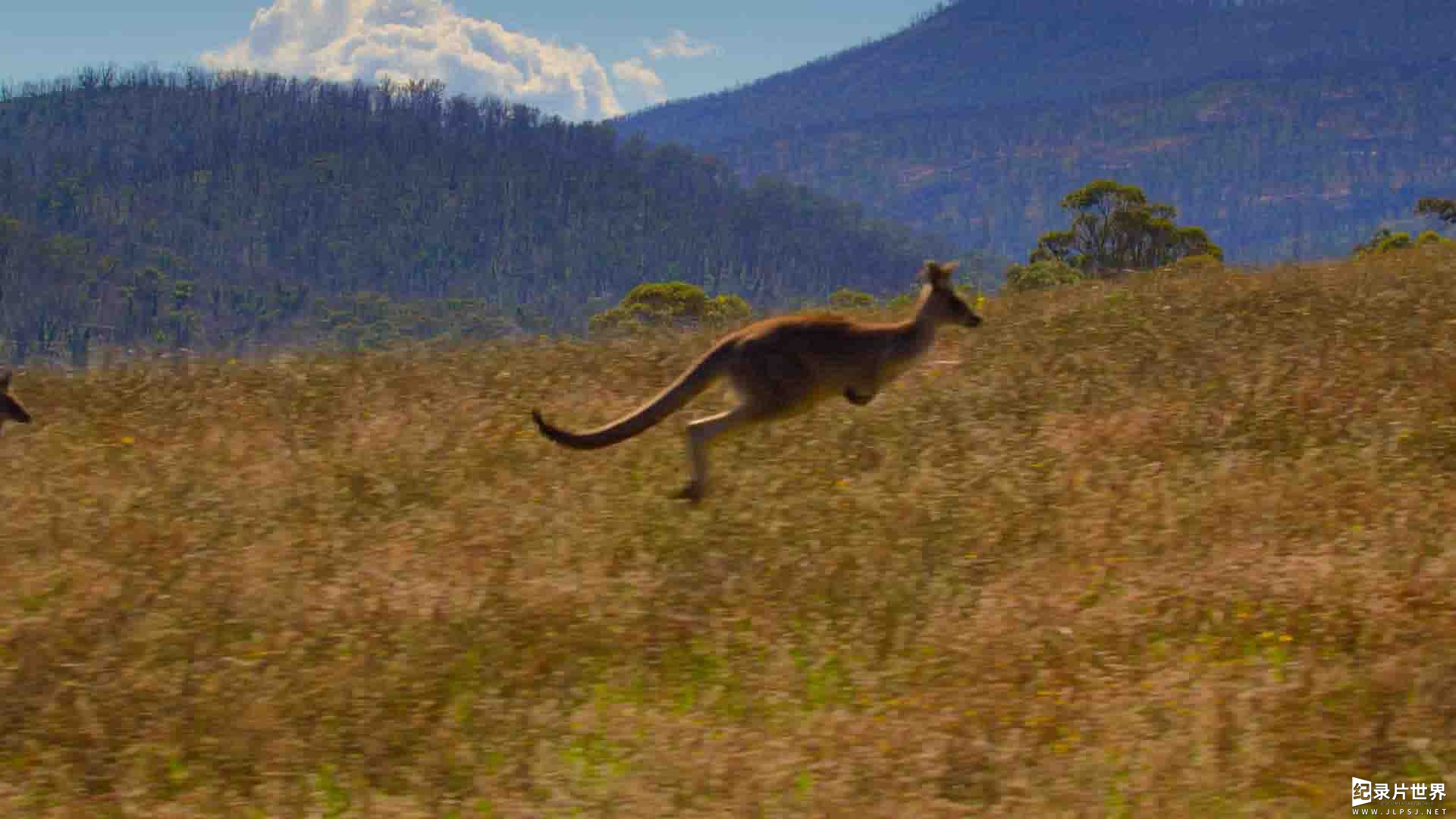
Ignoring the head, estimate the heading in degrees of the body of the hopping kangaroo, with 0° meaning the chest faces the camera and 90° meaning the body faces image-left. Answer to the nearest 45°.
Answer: approximately 270°
